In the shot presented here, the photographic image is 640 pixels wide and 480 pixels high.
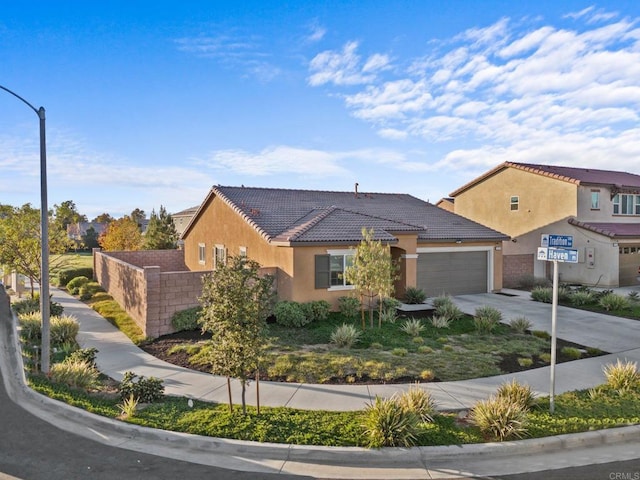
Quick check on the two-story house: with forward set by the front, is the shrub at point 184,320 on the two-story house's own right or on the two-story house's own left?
on the two-story house's own right

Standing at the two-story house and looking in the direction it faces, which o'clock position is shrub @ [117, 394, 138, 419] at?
The shrub is roughly at 2 o'clock from the two-story house.

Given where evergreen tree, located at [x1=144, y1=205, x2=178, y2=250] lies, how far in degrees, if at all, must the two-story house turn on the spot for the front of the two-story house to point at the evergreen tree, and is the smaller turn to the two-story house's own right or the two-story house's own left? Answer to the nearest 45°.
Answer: approximately 135° to the two-story house's own right

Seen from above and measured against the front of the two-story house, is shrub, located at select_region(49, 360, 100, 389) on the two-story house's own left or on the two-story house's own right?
on the two-story house's own right

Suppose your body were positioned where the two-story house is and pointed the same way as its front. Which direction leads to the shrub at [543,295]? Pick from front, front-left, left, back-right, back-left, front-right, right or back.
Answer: front-right

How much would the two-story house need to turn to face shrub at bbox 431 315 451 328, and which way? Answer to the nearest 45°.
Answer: approximately 45° to its right

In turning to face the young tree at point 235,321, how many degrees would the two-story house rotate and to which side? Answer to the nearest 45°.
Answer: approximately 45° to its right

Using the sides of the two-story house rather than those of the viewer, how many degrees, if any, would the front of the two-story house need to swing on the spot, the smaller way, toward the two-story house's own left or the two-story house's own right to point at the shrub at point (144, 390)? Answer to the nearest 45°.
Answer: approximately 45° to the two-story house's own right

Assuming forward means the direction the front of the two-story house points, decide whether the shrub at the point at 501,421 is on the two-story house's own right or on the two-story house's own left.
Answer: on the two-story house's own right

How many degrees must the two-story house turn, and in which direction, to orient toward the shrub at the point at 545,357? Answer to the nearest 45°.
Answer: approximately 45° to its right

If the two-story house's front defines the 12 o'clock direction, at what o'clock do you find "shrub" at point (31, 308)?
The shrub is roughly at 3 o'clock from the two-story house.

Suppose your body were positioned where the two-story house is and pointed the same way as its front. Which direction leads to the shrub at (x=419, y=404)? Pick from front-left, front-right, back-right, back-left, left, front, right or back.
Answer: front-right

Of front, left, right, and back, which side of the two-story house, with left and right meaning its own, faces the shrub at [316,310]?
right

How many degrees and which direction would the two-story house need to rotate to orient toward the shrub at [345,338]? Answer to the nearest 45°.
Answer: approximately 45° to its right

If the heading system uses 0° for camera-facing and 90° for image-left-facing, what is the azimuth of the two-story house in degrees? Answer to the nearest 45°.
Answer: approximately 315°
